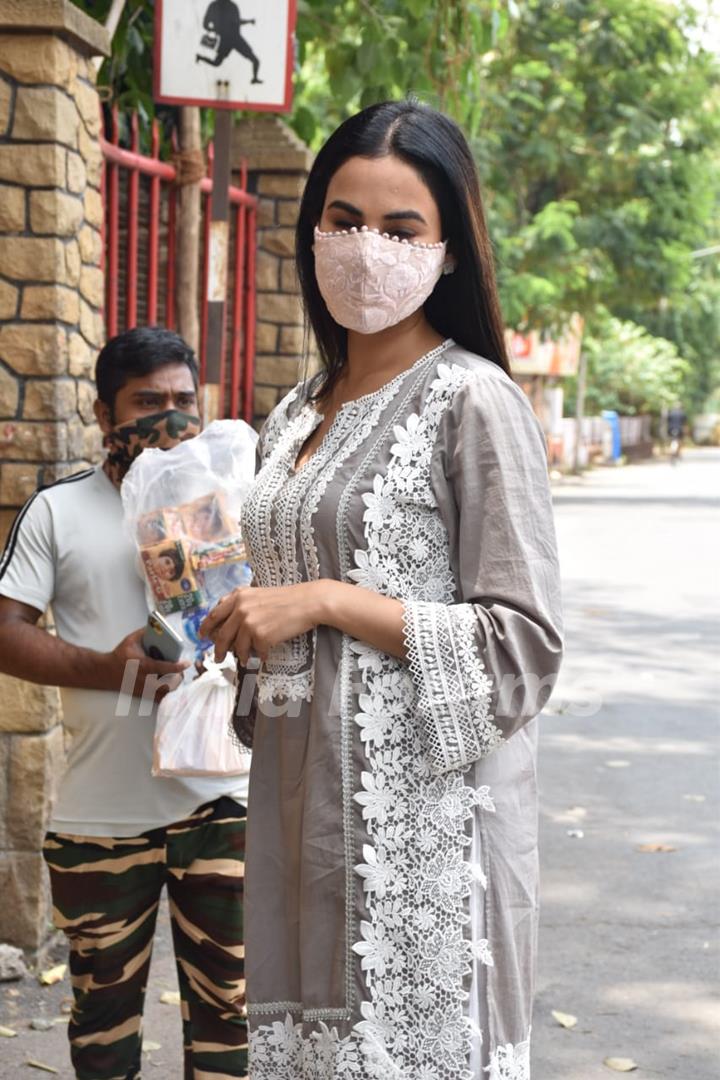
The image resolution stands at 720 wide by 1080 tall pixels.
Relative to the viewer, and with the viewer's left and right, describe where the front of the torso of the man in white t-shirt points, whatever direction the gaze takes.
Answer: facing the viewer and to the right of the viewer

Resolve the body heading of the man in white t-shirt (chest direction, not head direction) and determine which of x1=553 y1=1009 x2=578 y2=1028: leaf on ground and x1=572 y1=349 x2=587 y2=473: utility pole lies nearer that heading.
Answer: the leaf on ground

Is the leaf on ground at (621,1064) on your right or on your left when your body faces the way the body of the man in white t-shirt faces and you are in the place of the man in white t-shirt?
on your left

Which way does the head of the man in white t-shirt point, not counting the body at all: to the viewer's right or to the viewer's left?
to the viewer's right

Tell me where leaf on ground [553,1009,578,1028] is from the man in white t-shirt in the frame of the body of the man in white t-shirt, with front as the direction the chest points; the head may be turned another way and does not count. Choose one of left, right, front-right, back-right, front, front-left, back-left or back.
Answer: left

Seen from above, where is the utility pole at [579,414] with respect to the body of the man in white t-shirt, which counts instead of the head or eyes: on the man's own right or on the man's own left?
on the man's own left
